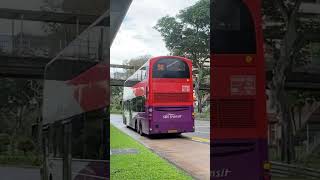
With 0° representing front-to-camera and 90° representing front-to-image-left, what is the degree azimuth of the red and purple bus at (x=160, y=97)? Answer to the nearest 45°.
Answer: approximately 135°
